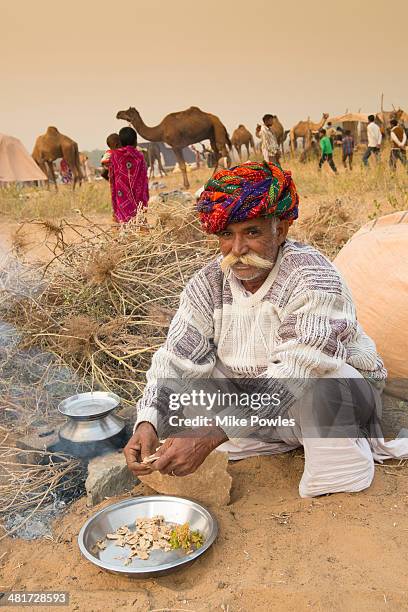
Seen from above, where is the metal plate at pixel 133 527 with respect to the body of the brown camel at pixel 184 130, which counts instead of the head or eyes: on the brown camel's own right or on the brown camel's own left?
on the brown camel's own left

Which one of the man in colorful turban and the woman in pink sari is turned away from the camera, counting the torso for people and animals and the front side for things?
the woman in pink sari

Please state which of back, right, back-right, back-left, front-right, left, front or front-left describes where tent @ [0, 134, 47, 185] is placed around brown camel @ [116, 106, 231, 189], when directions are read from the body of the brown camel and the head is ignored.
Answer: front-left

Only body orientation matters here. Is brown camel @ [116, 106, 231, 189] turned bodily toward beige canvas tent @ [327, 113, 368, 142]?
no

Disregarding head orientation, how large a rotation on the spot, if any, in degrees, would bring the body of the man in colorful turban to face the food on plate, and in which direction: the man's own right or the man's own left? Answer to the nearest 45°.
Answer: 0° — they already face it

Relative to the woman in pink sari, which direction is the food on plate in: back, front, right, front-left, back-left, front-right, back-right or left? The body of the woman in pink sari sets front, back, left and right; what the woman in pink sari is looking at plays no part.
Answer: back

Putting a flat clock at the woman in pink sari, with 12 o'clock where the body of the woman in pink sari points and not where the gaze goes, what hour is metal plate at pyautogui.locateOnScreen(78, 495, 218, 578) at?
The metal plate is roughly at 6 o'clock from the woman in pink sari.

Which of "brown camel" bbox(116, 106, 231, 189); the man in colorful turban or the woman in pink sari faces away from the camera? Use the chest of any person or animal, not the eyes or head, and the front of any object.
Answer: the woman in pink sari

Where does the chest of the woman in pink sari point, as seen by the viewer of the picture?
away from the camera

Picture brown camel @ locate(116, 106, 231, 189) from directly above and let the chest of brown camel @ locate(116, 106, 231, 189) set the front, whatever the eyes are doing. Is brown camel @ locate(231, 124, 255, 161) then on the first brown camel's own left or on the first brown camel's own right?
on the first brown camel's own right

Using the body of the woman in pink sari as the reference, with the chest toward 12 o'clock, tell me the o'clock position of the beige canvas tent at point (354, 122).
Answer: The beige canvas tent is roughly at 1 o'clock from the woman in pink sari.

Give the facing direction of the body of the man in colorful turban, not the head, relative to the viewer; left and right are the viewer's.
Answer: facing the viewer and to the left of the viewer

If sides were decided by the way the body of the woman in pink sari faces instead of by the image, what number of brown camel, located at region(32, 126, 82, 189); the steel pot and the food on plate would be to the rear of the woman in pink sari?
2

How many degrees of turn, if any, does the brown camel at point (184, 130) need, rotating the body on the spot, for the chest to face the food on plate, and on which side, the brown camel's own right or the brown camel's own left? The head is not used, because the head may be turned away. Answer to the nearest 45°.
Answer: approximately 90° to the brown camel's own left

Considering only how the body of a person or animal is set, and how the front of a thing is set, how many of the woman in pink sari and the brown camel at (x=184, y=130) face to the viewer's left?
1

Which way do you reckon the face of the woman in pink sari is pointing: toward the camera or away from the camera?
away from the camera

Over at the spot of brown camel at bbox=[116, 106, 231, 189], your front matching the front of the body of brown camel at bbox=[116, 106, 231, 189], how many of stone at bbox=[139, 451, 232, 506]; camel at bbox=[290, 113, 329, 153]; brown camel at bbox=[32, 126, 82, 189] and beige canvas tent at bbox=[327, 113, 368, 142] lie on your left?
1

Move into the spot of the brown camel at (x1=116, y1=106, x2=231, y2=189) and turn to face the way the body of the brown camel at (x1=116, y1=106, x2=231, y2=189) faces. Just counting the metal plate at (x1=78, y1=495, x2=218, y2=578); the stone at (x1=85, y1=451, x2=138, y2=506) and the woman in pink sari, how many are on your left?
3

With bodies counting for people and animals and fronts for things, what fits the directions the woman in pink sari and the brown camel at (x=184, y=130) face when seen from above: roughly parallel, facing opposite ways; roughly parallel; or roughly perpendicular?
roughly perpendicular

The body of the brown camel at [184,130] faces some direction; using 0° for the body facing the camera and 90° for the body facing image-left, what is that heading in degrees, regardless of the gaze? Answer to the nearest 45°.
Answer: approximately 90°
